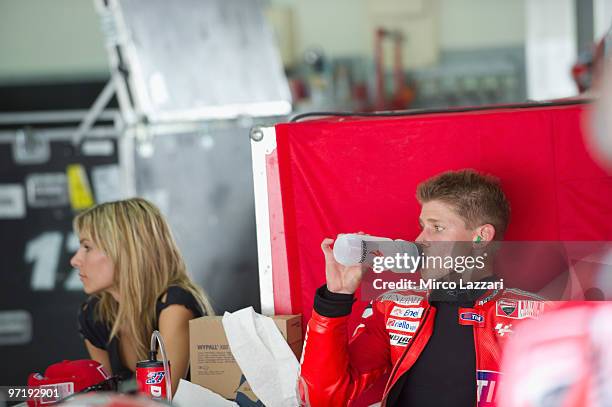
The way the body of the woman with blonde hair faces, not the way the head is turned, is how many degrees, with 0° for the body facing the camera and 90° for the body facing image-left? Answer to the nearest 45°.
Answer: approximately 45°

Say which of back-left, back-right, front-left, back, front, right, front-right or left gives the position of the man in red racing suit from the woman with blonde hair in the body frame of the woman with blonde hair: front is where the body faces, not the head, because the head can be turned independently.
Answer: left

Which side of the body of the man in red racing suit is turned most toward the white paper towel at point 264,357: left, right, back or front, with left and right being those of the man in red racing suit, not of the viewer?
right

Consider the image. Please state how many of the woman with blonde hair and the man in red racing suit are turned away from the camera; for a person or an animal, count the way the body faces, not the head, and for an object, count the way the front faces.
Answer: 0

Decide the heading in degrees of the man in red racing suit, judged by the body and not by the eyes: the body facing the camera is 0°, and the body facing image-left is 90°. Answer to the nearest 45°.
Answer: approximately 45°

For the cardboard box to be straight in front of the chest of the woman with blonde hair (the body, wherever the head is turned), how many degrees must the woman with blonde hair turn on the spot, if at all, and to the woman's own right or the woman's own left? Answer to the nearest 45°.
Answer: approximately 90° to the woman's own left

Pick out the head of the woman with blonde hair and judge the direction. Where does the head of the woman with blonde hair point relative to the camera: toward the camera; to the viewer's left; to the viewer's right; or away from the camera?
to the viewer's left

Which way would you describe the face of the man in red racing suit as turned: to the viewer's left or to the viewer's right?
to the viewer's left

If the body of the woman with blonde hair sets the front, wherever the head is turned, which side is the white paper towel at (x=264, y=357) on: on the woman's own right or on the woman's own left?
on the woman's own left

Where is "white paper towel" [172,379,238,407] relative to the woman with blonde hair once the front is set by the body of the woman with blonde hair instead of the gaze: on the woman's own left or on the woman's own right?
on the woman's own left
